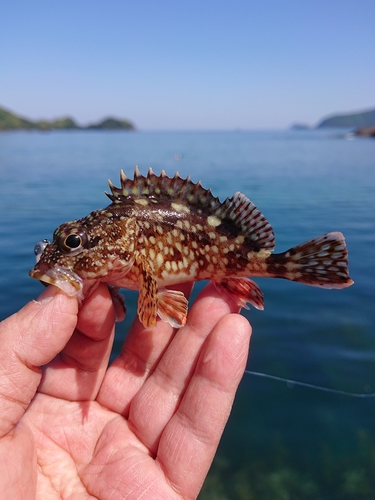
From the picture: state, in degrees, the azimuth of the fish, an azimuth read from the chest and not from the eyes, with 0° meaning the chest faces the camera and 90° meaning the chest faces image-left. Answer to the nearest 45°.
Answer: approximately 90°
